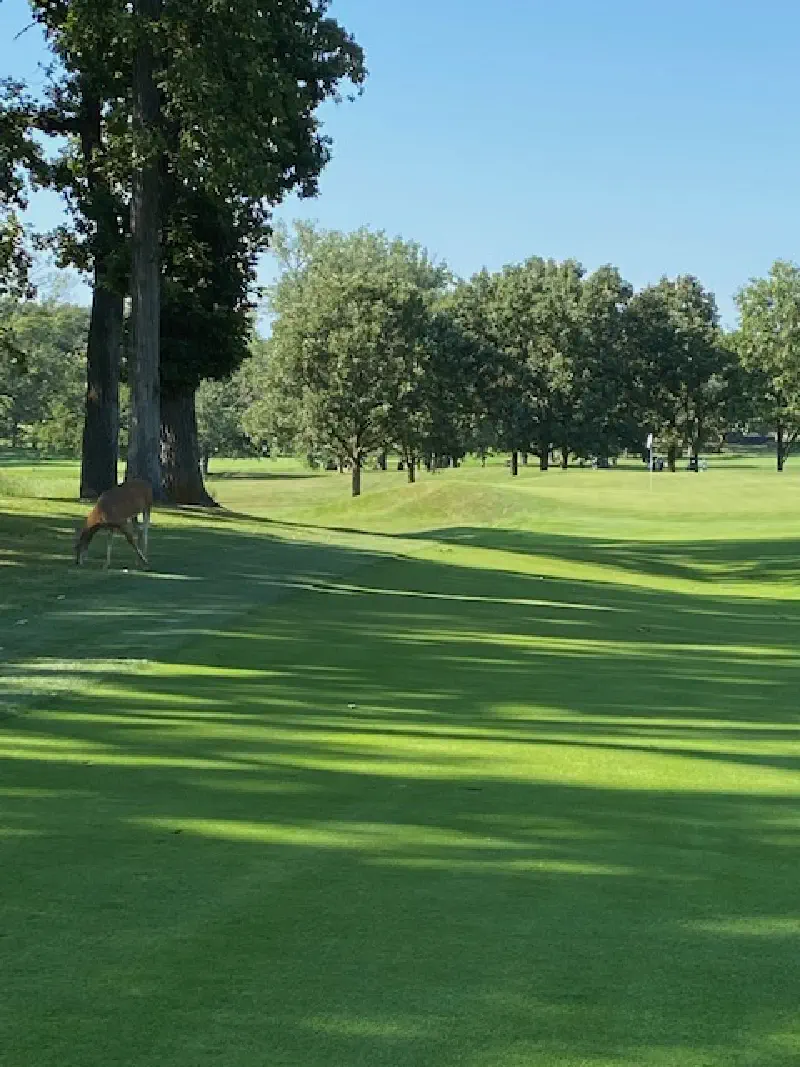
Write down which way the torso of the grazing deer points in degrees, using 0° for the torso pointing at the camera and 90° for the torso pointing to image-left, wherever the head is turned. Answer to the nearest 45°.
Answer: approximately 90°

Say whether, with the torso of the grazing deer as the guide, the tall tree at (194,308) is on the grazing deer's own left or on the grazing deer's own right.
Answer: on the grazing deer's own right

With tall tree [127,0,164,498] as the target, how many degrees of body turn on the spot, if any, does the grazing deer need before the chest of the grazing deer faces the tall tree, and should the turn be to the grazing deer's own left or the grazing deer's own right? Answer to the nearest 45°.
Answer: approximately 90° to the grazing deer's own right
